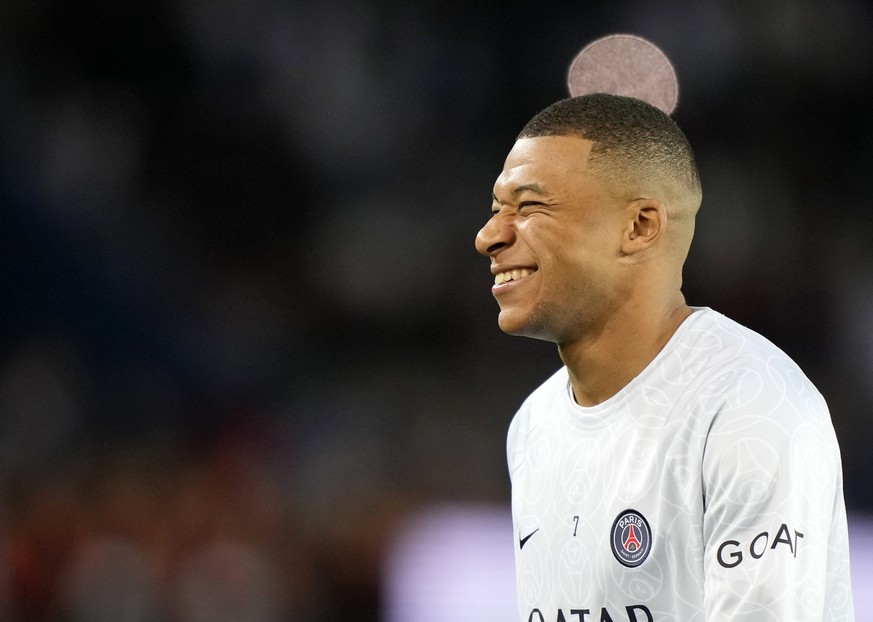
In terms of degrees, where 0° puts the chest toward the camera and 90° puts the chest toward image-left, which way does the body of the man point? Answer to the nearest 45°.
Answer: approximately 45°
